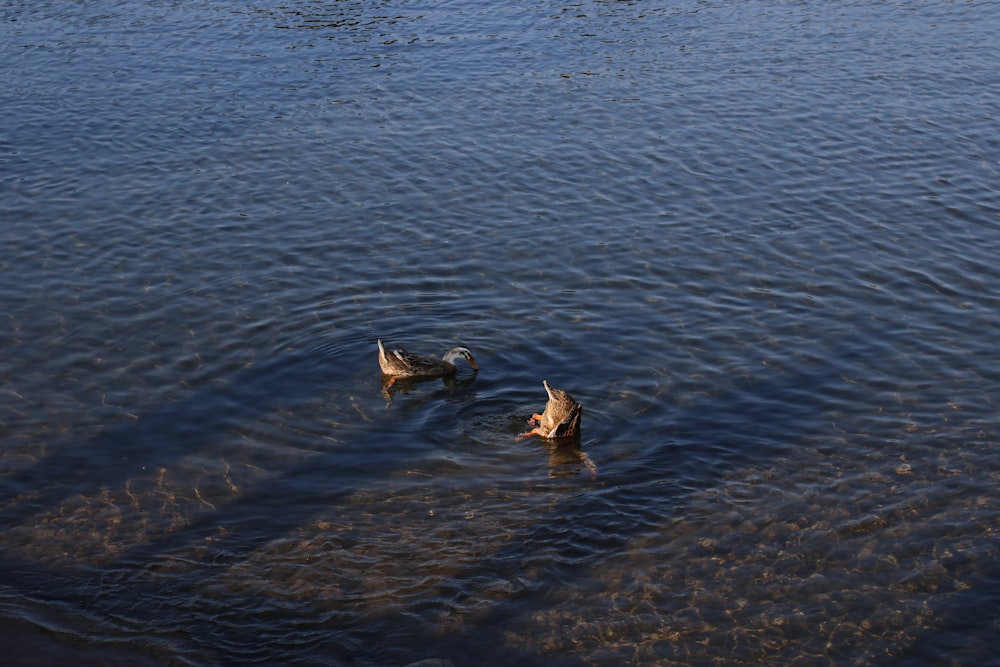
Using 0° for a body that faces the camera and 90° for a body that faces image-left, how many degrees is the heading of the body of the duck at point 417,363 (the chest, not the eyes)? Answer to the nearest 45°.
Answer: approximately 270°

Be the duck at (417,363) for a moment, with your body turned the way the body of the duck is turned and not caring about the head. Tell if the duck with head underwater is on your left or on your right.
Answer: on your right
